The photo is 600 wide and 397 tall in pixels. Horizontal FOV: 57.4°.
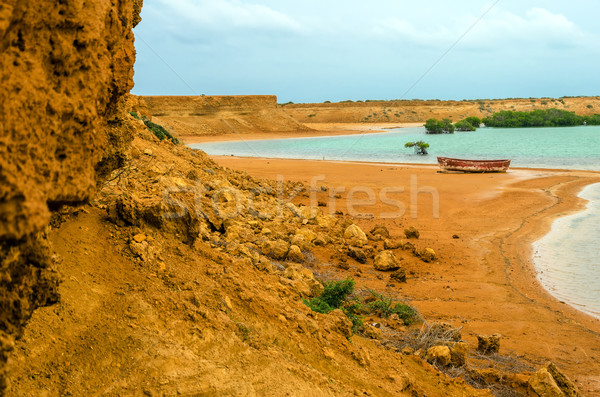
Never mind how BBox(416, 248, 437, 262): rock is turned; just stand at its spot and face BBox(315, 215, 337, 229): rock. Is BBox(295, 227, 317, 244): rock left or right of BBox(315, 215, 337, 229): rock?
left

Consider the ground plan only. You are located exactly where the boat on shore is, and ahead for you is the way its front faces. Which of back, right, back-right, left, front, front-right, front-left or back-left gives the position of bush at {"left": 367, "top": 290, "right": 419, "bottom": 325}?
left

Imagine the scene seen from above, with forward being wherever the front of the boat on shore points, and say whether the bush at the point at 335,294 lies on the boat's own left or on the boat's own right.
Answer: on the boat's own left

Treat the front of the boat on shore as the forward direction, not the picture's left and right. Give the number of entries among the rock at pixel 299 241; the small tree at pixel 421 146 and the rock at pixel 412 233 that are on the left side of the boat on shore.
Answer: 2

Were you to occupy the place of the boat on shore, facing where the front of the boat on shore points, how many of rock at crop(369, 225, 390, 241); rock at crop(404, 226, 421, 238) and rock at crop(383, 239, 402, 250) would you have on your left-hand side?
3

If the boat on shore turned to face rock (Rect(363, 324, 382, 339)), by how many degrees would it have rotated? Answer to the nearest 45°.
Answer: approximately 90° to its left

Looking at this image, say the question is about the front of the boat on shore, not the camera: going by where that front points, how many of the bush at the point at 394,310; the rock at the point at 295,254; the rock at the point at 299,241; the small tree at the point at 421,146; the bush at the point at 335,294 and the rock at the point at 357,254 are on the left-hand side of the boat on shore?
5

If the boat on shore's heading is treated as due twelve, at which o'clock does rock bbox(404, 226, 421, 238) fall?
The rock is roughly at 9 o'clock from the boat on shore.

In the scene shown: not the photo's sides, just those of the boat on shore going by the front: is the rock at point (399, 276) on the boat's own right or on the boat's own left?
on the boat's own left

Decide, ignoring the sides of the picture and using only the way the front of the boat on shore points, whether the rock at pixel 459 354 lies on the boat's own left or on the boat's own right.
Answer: on the boat's own left

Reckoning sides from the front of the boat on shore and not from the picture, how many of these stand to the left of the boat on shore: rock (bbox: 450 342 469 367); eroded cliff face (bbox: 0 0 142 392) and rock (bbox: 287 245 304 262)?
3

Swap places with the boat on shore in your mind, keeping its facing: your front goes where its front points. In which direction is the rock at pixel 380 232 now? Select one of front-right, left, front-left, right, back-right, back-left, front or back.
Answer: left

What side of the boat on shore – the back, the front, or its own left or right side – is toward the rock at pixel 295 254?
left

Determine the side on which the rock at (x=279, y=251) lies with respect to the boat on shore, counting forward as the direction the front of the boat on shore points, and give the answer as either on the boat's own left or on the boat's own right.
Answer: on the boat's own left

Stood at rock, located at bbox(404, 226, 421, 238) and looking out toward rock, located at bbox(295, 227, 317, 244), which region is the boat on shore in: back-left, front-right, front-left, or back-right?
back-right

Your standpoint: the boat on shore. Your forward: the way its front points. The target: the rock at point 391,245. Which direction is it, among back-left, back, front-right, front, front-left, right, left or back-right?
left

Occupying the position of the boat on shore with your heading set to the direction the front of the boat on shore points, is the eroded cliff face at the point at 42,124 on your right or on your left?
on your left

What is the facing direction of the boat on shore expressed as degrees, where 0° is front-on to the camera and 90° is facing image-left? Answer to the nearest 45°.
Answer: approximately 90°
